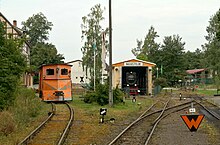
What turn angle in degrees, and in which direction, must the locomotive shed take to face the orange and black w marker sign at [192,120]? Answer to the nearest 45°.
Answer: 0° — it already faces it

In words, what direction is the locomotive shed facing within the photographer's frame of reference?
facing the viewer

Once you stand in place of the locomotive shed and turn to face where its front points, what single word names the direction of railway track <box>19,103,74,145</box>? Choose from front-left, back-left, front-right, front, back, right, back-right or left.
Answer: front

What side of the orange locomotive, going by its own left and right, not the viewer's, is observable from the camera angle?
front

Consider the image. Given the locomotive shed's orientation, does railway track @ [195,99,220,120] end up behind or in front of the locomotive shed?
in front

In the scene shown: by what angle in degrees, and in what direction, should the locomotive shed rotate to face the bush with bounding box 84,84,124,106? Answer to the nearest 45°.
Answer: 0° — it already faces it

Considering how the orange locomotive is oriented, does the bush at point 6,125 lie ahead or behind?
ahead

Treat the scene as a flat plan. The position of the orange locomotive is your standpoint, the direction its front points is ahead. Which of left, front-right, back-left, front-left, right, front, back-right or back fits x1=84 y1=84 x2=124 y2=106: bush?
front-left

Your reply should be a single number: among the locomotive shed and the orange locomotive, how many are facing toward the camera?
2

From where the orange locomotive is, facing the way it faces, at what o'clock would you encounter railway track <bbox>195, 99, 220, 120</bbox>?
The railway track is roughly at 10 o'clock from the orange locomotive.

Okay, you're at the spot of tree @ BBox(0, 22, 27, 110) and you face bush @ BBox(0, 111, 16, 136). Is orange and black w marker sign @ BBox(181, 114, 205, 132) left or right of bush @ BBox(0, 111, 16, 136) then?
left

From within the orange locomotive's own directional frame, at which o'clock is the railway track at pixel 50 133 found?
The railway track is roughly at 12 o'clock from the orange locomotive.
